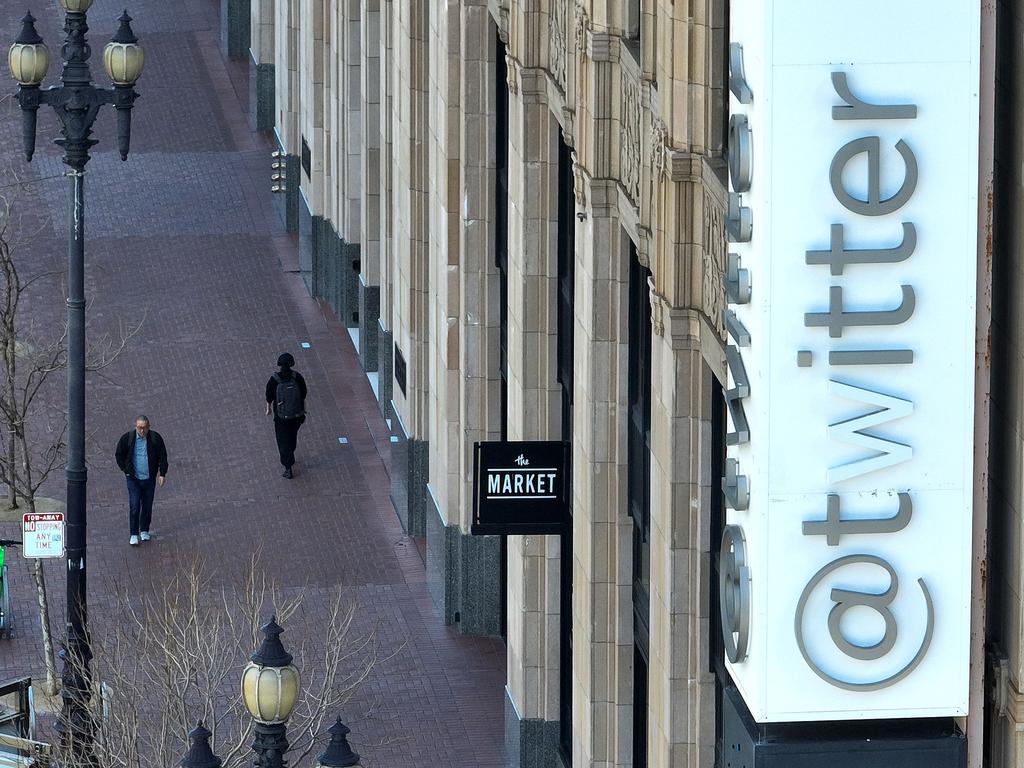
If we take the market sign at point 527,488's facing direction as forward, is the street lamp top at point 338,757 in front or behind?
in front

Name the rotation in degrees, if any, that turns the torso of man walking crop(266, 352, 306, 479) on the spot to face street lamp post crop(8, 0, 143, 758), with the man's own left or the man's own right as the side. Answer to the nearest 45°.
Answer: approximately 180°

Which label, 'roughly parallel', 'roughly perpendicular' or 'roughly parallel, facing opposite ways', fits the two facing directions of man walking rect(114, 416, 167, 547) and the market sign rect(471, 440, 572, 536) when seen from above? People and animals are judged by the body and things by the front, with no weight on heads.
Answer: roughly parallel

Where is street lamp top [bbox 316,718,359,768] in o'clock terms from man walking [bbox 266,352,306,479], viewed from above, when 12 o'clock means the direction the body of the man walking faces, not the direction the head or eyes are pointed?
The street lamp top is roughly at 6 o'clock from the man walking.

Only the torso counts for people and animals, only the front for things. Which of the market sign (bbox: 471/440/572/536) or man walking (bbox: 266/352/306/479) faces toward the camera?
the market sign

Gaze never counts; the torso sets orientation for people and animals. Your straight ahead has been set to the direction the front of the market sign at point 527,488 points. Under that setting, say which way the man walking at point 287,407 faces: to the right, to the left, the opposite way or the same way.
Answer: the opposite way

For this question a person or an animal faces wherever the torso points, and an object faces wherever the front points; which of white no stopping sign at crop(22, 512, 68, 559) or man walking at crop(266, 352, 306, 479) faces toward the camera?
the white no stopping sign

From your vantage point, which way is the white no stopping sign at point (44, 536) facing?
toward the camera

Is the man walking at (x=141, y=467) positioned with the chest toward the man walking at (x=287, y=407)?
no

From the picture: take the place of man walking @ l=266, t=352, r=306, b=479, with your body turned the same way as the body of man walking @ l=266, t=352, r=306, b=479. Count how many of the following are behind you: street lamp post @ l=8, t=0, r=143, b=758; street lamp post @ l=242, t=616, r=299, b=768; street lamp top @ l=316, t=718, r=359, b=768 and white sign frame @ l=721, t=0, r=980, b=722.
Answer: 4

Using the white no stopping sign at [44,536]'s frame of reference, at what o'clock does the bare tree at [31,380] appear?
The bare tree is roughly at 6 o'clock from the white no stopping sign.

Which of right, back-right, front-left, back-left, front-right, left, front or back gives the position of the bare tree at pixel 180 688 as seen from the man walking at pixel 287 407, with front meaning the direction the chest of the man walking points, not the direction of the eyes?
back

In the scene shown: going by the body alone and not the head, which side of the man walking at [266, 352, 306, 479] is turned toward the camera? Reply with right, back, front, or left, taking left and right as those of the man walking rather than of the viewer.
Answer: back

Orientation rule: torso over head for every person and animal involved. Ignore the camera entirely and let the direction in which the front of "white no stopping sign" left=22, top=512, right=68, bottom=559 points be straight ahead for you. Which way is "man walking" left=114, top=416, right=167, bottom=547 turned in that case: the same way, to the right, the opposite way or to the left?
the same way

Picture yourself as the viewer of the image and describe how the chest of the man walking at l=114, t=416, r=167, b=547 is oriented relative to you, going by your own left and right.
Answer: facing the viewer

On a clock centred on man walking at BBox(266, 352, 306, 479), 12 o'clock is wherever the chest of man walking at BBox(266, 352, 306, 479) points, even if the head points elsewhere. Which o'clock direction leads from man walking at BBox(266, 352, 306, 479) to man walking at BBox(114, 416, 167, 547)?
man walking at BBox(114, 416, 167, 547) is roughly at 7 o'clock from man walking at BBox(266, 352, 306, 479).

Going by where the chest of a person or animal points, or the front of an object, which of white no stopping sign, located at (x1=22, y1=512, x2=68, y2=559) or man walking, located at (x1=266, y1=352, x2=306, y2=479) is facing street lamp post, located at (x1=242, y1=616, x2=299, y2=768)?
the white no stopping sign

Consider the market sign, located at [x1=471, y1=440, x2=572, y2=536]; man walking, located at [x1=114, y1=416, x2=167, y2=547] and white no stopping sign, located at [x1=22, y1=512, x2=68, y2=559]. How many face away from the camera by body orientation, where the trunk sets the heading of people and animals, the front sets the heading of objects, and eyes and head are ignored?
0

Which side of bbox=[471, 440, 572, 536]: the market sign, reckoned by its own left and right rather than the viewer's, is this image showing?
front

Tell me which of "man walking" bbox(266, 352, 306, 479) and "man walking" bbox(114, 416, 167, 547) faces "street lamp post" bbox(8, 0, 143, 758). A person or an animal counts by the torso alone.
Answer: "man walking" bbox(114, 416, 167, 547)
